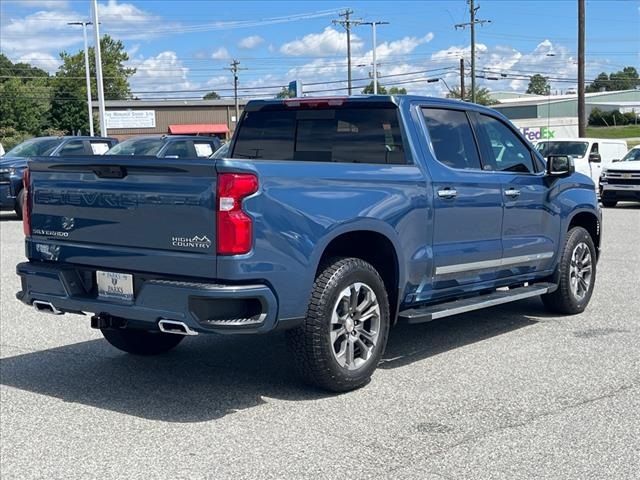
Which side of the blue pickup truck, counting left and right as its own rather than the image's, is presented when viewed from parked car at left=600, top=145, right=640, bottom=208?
front

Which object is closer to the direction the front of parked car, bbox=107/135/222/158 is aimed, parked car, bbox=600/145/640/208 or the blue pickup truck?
the blue pickup truck

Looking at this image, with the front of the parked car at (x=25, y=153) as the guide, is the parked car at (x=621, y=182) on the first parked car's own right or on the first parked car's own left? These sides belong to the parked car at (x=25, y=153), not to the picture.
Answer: on the first parked car's own left

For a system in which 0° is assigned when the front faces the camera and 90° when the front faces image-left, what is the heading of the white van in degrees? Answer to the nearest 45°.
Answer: approximately 45°

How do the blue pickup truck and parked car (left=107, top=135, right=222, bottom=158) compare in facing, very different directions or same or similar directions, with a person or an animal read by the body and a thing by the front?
very different directions

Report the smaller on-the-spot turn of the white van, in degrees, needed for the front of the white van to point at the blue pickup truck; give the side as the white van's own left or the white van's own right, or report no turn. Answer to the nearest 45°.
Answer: approximately 45° to the white van's own left

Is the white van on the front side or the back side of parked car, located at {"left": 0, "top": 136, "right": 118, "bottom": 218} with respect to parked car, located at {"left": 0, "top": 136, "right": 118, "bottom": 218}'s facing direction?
on the back side

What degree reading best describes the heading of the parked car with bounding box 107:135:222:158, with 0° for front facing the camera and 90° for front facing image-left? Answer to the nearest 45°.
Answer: approximately 45°

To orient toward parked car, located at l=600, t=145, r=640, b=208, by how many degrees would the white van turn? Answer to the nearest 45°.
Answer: approximately 45° to its left

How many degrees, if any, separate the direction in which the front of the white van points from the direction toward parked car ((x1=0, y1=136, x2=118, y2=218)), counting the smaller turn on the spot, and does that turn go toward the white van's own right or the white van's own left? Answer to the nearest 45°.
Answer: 0° — it already faces it

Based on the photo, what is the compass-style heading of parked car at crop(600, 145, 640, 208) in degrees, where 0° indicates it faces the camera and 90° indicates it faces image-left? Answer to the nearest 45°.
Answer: approximately 45°
